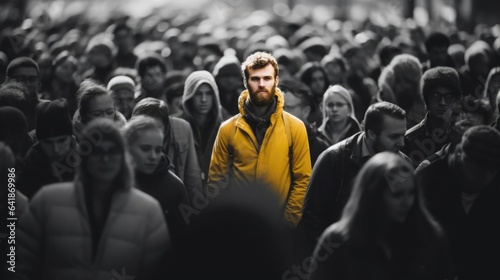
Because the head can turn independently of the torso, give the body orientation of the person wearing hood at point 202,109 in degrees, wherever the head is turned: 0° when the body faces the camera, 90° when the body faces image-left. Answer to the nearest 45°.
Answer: approximately 0°

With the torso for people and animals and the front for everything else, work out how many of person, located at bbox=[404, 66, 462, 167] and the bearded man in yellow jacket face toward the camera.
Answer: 2

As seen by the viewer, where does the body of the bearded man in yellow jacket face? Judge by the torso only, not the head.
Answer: toward the camera

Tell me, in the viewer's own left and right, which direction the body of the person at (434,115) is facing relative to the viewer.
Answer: facing the viewer

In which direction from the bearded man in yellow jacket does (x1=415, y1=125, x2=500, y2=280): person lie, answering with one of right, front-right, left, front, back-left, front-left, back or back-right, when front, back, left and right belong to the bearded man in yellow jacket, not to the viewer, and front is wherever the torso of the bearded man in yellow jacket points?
front-left

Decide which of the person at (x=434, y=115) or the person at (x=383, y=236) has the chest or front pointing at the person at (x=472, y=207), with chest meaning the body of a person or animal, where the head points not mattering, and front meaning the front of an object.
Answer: the person at (x=434, y=115)

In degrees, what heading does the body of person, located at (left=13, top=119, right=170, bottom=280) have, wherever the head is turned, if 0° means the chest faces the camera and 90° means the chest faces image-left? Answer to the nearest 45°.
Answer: approximately 0°

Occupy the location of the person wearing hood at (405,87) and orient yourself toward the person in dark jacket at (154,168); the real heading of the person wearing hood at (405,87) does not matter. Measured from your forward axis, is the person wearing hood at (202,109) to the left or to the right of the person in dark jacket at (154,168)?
right

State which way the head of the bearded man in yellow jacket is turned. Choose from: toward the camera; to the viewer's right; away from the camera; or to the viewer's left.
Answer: toward the camera

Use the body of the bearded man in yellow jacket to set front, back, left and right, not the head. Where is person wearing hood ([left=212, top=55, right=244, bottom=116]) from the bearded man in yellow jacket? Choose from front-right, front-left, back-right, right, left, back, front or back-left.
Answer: back

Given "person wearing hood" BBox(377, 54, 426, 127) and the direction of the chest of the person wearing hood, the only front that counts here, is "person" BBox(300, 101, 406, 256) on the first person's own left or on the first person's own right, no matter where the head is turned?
on the first person's own right
